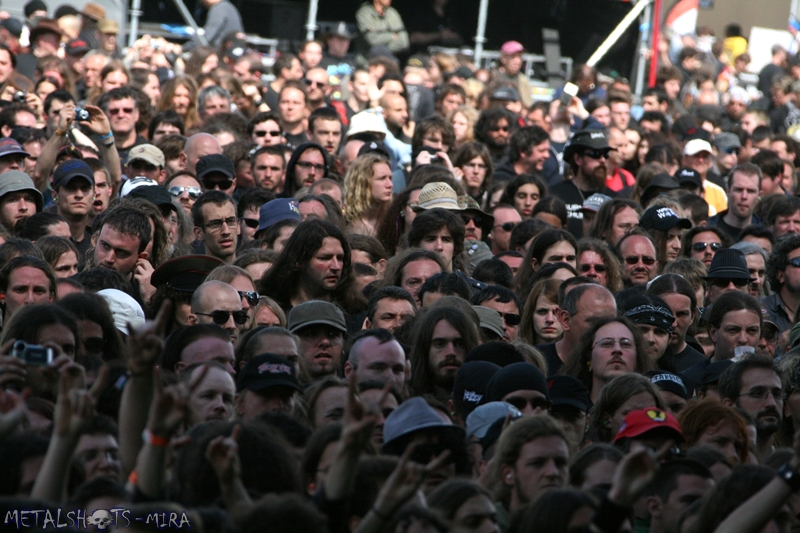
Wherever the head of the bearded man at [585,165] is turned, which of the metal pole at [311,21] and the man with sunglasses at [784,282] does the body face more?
the man with sunglasses

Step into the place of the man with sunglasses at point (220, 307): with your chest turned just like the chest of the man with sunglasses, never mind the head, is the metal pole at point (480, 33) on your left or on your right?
on your left

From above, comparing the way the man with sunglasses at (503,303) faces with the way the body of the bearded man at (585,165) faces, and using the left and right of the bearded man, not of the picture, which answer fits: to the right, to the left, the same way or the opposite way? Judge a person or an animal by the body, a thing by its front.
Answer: the same way

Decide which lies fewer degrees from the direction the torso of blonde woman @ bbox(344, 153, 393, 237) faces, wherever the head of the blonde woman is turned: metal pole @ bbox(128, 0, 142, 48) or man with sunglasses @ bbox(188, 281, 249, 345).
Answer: the man with sunglasses

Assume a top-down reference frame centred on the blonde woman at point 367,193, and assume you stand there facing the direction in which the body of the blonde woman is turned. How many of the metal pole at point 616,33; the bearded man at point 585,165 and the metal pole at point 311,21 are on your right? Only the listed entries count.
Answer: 0

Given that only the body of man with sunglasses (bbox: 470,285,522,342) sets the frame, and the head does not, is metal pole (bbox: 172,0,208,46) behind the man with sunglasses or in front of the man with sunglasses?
behind

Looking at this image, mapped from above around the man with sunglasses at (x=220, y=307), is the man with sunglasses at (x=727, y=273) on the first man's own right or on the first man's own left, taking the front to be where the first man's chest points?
on the first man's own left

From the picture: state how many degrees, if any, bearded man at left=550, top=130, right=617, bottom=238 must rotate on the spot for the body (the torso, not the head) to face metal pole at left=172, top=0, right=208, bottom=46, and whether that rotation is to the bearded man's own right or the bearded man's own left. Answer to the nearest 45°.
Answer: approximately 180°

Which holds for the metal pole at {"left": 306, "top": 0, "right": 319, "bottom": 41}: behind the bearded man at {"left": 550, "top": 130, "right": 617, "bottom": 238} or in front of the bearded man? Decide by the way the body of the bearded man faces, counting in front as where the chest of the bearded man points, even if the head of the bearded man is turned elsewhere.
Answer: behind

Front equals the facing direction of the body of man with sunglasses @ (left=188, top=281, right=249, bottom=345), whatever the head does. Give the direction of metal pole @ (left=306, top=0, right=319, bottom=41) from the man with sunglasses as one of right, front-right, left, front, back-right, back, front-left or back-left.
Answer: back-left

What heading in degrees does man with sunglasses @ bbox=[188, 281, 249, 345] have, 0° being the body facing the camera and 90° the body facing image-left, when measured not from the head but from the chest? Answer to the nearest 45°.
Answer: approximately 315°

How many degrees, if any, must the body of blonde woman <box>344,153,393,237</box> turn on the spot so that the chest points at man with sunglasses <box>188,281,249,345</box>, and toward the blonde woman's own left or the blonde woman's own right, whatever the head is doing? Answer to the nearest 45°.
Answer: approximately 45° to the blonde woman's own right

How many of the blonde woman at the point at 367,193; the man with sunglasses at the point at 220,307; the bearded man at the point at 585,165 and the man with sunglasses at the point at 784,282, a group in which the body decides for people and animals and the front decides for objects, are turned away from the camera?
0

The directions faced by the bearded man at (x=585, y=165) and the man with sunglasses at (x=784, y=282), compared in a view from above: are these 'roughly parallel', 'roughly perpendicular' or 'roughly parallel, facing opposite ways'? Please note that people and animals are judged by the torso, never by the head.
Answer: roughly parallel

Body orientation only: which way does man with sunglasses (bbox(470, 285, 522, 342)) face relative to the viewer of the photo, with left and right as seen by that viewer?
facing the viewer and to the right of the viewer

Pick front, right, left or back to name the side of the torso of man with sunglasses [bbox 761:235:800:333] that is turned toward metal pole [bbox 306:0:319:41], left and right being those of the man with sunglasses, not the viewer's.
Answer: back

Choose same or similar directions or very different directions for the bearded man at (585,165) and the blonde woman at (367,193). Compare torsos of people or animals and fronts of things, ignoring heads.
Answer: same or similar directions
